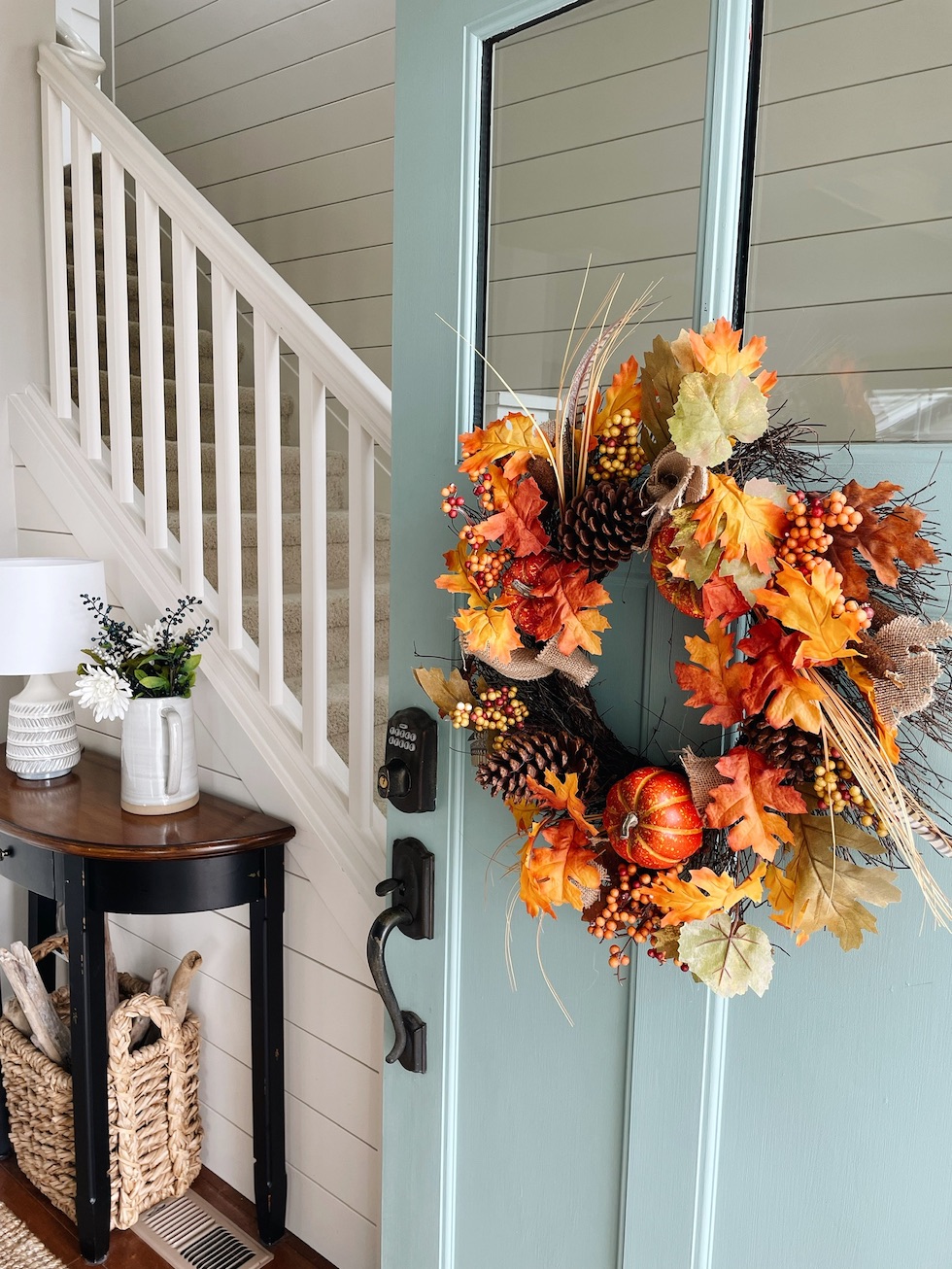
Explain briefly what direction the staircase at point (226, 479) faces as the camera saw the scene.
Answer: facing the viewer and to the right of the viewer

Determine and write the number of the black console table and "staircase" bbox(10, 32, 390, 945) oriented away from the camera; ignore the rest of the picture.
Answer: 0
